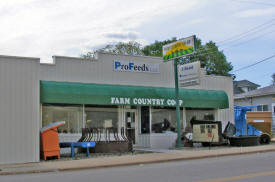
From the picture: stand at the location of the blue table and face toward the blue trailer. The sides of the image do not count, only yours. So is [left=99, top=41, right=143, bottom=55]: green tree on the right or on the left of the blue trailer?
left

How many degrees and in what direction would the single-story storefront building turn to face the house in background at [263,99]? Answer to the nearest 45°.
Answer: approximately 90° to its left

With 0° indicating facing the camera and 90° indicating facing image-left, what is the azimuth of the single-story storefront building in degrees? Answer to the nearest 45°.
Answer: approximately 315°

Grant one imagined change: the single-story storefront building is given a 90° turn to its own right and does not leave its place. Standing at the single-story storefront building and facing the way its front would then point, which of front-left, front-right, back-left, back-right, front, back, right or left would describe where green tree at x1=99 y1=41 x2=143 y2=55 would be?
back-right

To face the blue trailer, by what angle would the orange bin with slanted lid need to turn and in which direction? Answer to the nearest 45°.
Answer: approximately 45° to its left
